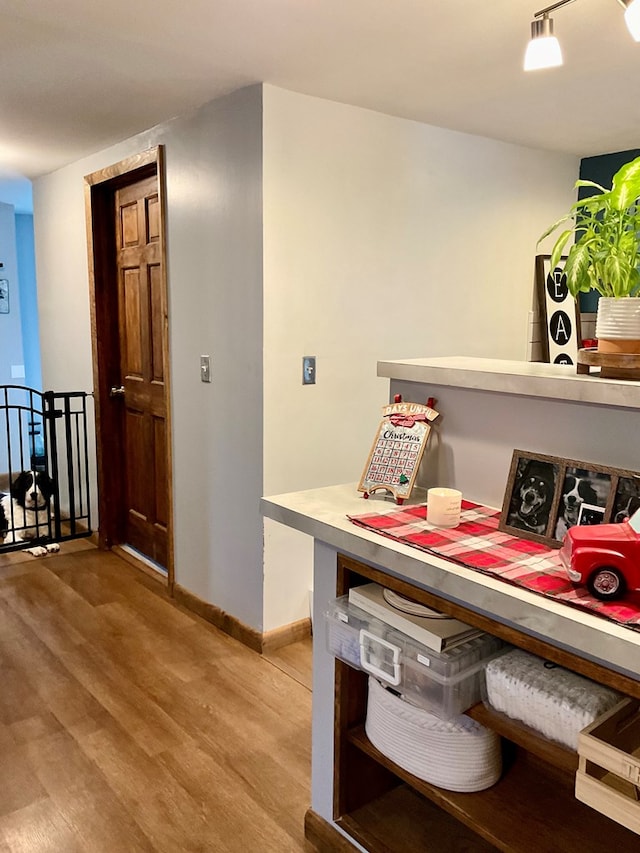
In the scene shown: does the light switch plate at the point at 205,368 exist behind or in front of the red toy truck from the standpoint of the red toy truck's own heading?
in front

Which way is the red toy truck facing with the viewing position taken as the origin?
facing to the left of the viewer

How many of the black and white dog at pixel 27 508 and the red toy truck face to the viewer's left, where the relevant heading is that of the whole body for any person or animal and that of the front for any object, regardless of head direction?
1

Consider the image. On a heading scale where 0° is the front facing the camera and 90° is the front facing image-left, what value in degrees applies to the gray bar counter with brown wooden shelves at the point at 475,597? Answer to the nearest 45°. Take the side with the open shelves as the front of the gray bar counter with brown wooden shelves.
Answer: approximately 45°

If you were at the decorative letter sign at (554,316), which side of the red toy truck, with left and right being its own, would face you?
right

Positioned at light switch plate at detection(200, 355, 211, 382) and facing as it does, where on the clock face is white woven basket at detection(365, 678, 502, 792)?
The white woven basket is roughly at 10 o'clock from the light switch plate.

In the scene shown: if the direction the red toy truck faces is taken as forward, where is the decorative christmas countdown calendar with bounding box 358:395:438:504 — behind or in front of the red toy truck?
in front

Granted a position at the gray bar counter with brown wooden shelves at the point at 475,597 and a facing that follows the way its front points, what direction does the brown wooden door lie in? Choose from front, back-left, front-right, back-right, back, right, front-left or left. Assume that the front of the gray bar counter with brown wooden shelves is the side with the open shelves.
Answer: right

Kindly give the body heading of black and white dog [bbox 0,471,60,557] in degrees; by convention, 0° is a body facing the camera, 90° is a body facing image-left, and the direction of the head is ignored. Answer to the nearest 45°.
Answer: approximately 315°

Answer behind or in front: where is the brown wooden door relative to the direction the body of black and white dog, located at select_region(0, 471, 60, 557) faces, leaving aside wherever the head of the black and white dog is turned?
in front
